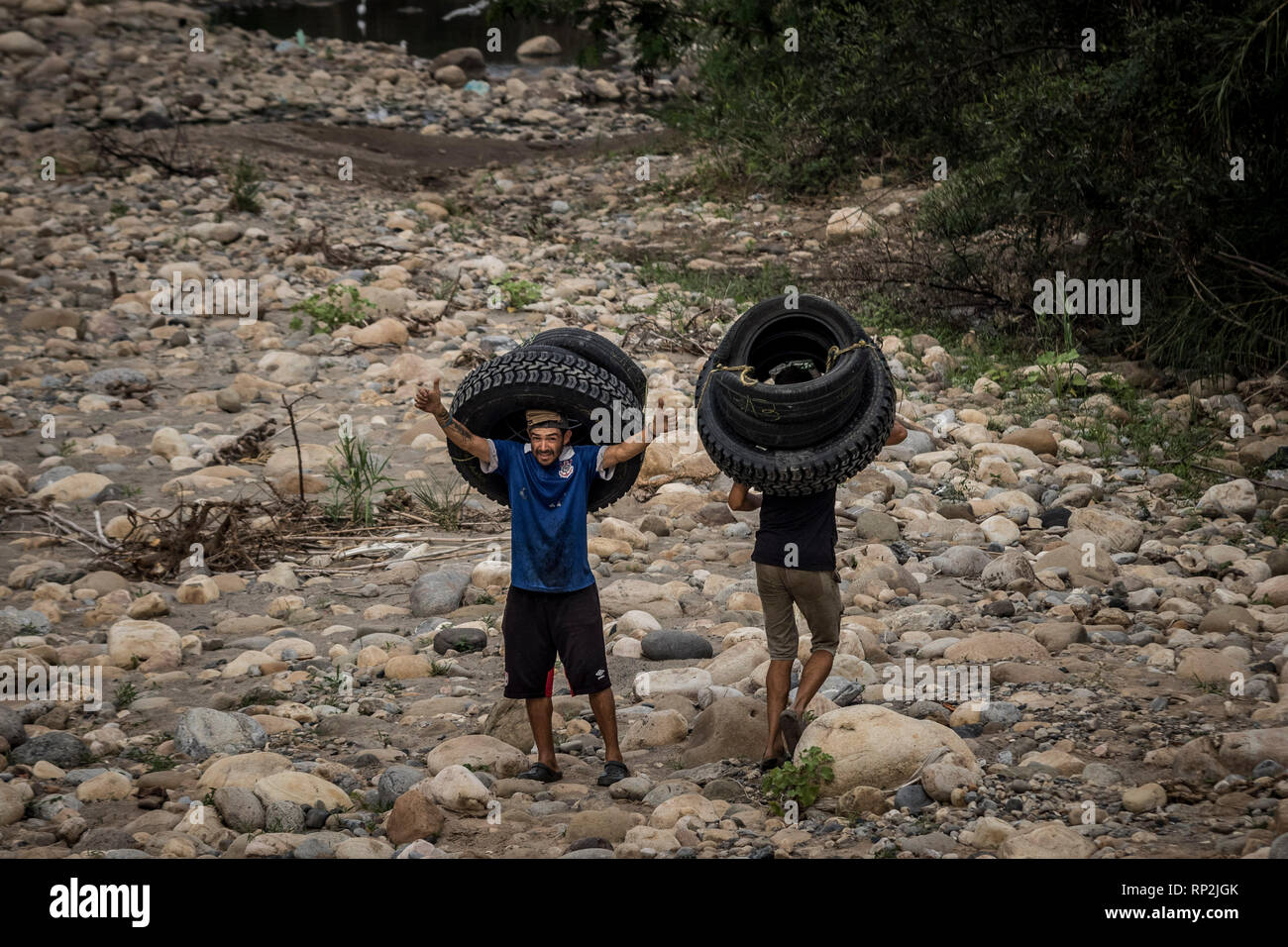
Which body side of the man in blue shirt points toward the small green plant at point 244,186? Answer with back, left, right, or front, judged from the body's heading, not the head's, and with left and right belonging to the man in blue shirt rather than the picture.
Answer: back

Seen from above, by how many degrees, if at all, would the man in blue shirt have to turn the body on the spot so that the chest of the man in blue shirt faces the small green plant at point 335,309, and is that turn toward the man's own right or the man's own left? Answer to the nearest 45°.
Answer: approximately 180°

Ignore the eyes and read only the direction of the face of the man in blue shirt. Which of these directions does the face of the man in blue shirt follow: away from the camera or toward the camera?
toward the camera

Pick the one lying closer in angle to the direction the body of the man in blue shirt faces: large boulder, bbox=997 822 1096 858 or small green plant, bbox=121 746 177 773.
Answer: the large boulder

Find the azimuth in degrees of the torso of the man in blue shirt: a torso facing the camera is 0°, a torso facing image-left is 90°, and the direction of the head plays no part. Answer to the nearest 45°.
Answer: approximately 0°

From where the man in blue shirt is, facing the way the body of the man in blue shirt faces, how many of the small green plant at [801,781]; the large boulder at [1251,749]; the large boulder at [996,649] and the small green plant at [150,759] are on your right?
1

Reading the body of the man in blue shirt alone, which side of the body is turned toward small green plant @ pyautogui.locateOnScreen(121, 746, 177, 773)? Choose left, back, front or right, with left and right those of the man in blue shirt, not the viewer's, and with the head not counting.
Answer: right
